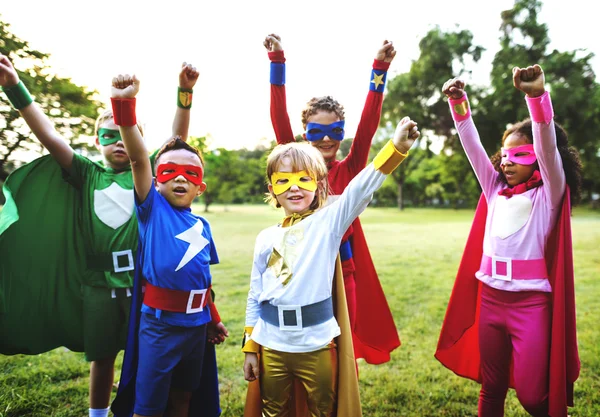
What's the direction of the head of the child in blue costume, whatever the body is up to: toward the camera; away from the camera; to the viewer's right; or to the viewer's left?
toward the camera

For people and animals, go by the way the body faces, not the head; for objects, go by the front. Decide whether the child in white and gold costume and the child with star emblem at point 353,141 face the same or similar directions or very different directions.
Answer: same or similar directions

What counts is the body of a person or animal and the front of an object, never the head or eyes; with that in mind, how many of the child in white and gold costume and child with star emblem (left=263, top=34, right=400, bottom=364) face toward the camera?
2

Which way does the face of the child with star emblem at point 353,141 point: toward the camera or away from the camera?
toward the camera

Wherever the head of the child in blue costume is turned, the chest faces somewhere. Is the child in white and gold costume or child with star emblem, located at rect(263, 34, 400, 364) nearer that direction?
the child in white and gold costume

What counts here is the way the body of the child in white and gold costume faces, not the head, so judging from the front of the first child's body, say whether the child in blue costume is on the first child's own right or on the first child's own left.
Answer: on the first child's own right

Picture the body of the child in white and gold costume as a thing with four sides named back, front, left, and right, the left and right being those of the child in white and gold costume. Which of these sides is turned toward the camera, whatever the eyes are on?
front

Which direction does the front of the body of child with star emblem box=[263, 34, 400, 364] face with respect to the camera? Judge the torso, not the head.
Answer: toward the camera

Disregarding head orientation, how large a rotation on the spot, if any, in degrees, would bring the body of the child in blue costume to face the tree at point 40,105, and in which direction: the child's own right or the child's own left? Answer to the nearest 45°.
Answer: approximately 180°

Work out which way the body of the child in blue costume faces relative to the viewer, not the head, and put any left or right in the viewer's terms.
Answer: facing the viewer and to the right of the viewer

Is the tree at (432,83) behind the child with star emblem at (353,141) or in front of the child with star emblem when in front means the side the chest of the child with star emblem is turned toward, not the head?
behind

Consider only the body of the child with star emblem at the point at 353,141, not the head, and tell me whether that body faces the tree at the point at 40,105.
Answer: no

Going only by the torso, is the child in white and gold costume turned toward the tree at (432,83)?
no
